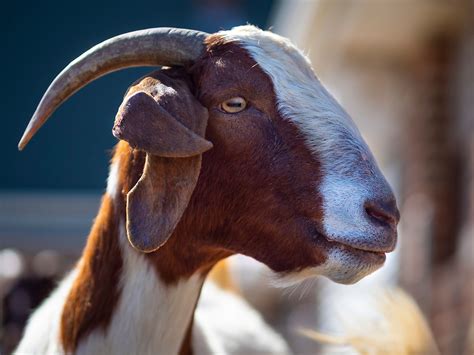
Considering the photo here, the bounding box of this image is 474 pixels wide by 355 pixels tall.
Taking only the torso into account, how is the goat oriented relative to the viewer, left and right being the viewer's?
facing to the right of the viewer
